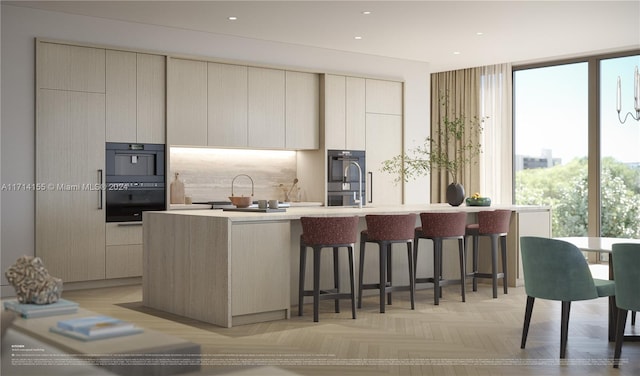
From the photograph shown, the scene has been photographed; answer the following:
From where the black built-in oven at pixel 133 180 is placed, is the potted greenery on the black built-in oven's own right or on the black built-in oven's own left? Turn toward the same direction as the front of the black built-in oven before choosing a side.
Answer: on the black built-in oven's own left

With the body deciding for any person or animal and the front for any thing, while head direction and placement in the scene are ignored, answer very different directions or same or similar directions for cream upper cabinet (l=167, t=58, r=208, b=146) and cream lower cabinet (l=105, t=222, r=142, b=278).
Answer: same or similar directions

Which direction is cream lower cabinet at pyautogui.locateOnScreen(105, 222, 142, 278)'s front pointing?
toward the camera

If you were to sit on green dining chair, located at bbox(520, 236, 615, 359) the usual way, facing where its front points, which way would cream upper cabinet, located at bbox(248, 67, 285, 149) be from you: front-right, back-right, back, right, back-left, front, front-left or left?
left

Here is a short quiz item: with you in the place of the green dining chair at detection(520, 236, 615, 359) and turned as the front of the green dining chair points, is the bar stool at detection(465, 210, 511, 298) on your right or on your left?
on your left

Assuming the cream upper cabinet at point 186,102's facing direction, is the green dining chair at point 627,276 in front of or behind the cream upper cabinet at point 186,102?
in front

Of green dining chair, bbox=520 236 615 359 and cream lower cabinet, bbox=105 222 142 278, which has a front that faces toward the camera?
the cream lower cabinet

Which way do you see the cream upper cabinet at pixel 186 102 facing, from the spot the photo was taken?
facing the viewer

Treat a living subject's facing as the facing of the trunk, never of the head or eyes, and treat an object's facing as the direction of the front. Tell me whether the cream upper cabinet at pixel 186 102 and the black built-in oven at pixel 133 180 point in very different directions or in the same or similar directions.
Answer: same or similar directions

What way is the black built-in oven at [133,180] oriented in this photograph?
toward the camera

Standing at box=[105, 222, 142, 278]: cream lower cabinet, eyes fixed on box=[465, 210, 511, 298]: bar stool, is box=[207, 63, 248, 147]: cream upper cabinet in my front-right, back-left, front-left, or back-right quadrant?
front-left

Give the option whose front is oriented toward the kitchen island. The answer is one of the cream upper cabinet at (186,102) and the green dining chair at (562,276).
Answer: the cream upper cabinet
